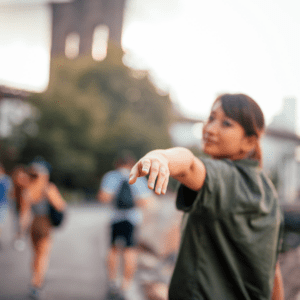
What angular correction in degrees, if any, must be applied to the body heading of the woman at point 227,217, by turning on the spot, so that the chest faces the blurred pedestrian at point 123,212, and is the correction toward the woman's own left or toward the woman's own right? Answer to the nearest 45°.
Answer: approximately 45° to the woman's own right

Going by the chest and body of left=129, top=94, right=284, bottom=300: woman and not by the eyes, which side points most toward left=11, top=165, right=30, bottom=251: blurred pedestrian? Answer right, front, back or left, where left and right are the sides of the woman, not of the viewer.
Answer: front

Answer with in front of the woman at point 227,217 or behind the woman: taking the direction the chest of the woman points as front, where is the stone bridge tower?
in front

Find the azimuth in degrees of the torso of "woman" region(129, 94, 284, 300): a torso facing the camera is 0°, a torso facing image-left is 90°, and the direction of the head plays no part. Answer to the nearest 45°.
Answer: approximately 135°
